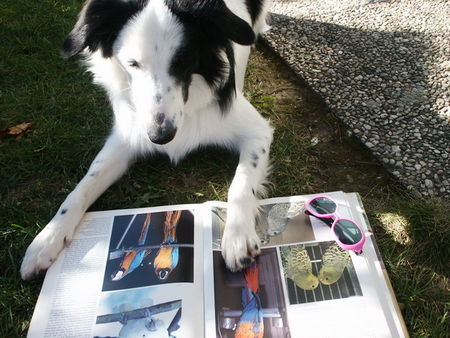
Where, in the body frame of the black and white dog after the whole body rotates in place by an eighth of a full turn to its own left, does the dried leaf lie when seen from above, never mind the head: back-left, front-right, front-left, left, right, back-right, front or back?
back

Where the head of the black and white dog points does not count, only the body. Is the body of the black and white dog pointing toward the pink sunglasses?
no

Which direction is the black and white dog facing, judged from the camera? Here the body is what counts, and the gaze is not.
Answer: toward the camera
